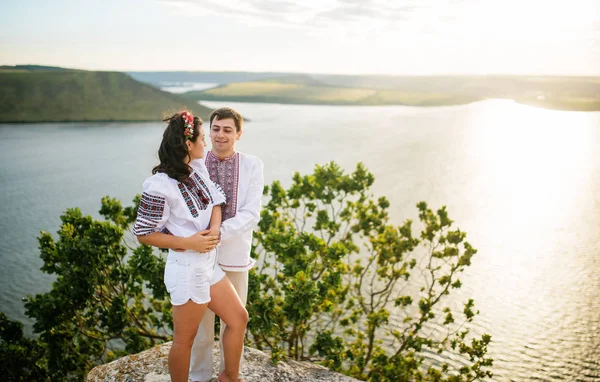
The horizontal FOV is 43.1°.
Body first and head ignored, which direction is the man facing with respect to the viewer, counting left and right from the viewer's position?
facing the viewer and to the left of the viewer

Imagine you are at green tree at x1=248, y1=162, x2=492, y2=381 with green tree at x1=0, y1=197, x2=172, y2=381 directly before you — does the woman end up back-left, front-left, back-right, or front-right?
front-left

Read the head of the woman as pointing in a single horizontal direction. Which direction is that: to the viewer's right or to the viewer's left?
to the viewer's right

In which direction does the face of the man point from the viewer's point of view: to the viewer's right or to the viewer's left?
to the viewer's left

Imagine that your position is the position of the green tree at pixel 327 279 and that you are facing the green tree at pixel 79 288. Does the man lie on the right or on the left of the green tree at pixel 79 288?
left

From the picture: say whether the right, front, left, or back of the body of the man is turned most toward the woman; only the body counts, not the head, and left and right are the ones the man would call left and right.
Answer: front

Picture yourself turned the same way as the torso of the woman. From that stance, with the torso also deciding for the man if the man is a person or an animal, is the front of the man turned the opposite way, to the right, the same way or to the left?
to the right

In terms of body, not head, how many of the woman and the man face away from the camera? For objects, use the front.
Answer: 0

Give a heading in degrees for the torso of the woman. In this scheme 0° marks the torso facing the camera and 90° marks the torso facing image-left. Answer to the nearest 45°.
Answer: approximately 315°

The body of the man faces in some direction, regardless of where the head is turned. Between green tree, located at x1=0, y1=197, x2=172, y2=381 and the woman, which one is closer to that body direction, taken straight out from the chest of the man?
the woman

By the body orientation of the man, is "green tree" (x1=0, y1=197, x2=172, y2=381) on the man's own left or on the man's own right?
on the man's own right
